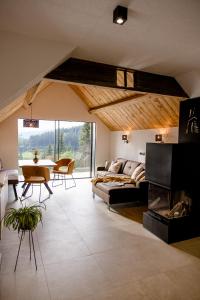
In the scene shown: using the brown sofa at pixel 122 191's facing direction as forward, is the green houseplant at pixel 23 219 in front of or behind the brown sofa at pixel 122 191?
in front

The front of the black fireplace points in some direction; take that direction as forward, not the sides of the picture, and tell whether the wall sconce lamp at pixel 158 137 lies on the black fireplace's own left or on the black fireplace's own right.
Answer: on the black fireplace's own right

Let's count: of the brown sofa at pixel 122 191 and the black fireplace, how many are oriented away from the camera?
0

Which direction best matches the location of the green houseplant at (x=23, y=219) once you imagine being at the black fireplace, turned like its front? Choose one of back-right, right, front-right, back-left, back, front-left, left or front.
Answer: front

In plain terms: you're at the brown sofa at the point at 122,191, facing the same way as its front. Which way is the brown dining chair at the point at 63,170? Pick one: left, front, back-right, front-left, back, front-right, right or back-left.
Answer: right

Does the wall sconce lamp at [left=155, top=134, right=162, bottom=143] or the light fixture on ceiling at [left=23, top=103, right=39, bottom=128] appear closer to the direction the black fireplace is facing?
the light fixture on ceiling

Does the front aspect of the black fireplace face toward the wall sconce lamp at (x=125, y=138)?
no

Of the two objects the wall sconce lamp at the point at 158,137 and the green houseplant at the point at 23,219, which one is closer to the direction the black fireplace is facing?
the green houseplant

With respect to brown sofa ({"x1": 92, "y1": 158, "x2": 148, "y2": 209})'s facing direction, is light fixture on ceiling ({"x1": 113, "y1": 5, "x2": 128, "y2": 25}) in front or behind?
in front

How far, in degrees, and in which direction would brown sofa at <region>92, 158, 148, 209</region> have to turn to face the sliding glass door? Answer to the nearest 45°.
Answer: approximately 90° to its right

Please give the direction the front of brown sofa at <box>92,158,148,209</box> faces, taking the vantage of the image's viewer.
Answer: facing the viewer and to the left of the viewer

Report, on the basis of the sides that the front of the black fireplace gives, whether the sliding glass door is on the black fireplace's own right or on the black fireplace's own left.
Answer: on the black fireplace's own right

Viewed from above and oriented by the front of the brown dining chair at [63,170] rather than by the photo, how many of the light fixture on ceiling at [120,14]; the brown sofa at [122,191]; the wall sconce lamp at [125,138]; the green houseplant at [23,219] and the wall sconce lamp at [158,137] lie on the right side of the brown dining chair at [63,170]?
0
